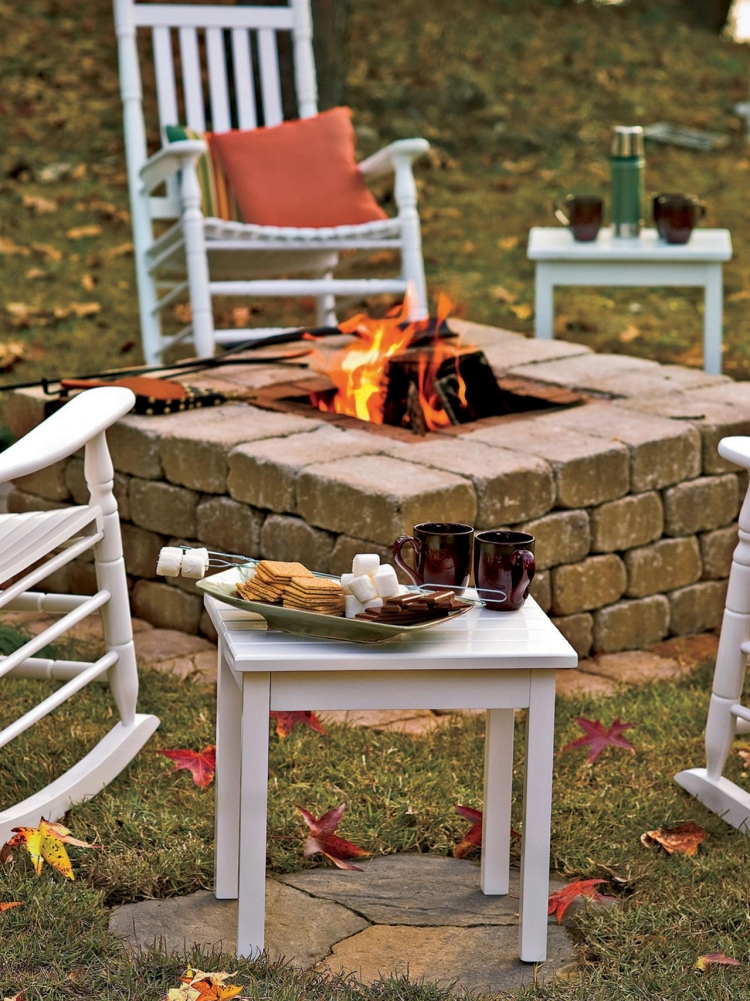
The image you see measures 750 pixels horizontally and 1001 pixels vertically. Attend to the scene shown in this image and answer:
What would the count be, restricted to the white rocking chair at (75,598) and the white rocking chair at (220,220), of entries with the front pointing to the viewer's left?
0

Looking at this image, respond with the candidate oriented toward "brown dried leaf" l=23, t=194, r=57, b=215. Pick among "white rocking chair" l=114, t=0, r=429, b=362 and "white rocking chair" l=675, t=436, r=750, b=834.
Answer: "white rocking chair" l=675, t=436, r=750, b=834

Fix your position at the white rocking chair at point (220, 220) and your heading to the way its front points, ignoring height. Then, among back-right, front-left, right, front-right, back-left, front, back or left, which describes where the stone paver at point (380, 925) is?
front-right

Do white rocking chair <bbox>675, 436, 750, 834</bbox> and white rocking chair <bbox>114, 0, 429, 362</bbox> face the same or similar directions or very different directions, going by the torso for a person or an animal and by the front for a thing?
very different directions

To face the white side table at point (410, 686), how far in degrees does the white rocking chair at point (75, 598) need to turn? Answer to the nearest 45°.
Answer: approximately 90° to its right

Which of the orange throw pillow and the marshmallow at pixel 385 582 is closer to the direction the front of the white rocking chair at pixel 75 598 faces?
the orange throw pillow

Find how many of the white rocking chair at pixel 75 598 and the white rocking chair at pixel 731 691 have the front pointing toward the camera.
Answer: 0

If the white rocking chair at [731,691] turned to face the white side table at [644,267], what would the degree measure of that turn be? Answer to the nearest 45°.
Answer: approximately 45° to its right

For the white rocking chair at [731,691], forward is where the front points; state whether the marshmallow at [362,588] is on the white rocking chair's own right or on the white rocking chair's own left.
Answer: on the white rocking chair's own left

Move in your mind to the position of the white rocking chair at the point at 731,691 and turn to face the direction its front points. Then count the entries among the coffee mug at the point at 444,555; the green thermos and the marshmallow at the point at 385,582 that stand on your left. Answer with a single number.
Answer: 2

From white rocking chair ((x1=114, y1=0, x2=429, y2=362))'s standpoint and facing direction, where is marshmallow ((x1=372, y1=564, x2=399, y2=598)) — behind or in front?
in front

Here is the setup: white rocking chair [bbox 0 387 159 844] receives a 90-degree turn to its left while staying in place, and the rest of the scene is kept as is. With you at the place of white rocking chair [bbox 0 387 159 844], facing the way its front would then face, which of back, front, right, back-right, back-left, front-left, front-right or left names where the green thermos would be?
right

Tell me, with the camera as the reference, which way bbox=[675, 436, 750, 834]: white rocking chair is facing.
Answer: facing away from the viewer and to the left of the viewer

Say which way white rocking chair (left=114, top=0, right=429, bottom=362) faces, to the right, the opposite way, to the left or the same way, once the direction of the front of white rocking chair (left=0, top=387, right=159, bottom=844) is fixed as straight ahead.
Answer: to the right

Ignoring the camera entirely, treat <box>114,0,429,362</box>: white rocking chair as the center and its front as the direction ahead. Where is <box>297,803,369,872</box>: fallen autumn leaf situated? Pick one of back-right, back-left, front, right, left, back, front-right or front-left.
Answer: front-right

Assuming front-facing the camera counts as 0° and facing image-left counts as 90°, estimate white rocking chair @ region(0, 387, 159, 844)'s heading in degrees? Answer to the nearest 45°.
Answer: approximately 225°

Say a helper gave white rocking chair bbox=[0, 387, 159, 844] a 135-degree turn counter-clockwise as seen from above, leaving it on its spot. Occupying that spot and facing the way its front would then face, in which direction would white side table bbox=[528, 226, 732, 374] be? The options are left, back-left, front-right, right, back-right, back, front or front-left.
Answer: back-right

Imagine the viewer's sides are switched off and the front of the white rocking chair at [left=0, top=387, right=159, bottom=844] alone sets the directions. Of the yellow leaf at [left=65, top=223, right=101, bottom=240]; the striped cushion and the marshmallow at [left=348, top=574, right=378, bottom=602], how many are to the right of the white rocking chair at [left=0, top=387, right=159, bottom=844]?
1

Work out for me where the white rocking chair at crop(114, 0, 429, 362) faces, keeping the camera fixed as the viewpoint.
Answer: facing the viewer and to the right of the viewer

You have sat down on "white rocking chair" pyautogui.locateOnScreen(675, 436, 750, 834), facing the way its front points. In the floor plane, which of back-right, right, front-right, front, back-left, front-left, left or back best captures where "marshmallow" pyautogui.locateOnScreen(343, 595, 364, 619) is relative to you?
left
